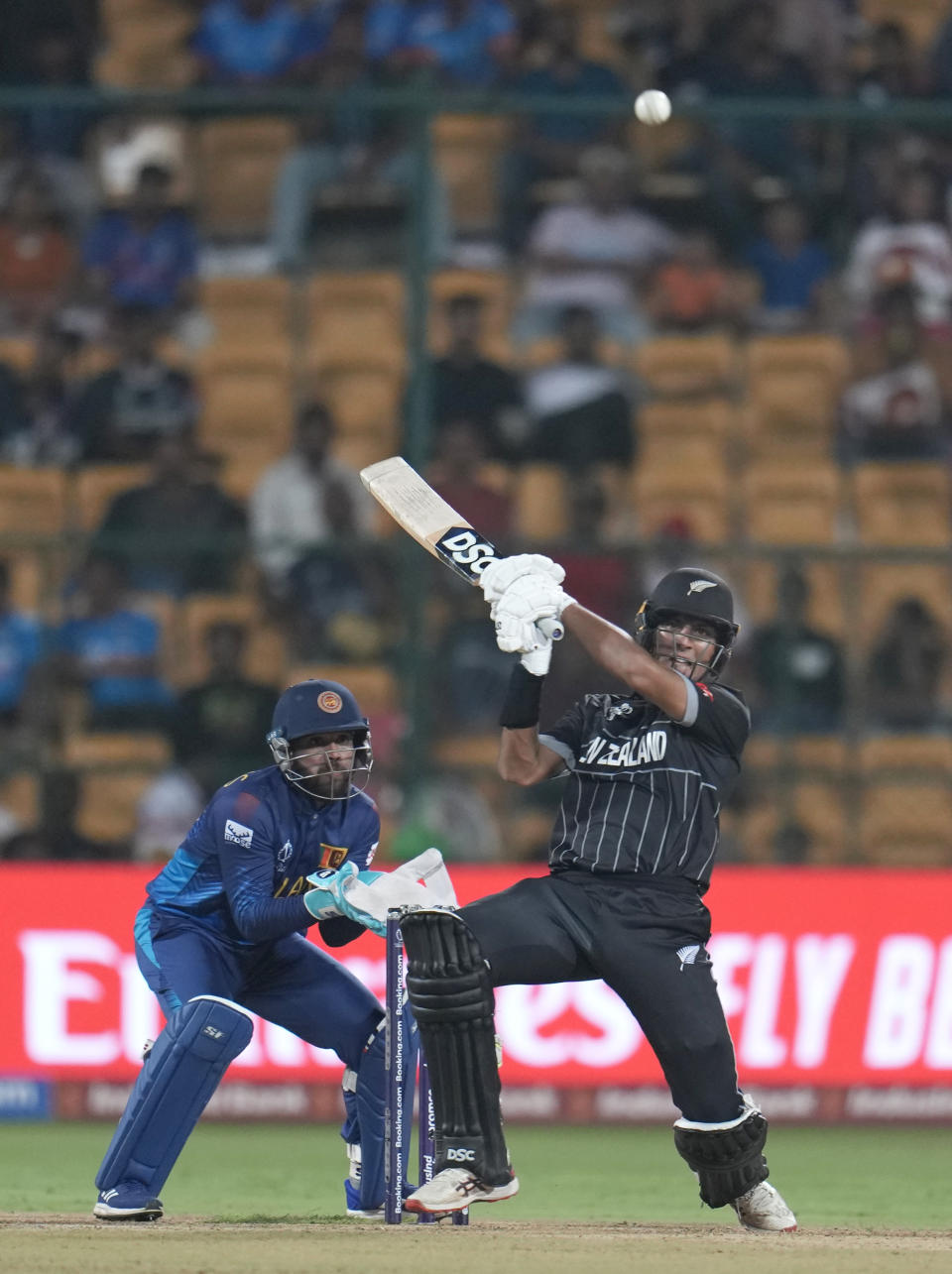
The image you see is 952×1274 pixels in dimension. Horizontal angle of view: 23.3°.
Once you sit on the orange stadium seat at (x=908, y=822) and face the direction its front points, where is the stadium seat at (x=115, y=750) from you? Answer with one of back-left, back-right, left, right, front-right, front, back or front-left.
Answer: right

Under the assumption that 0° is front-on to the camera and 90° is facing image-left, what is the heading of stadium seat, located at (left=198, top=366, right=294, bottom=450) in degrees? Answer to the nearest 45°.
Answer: approximately 0°

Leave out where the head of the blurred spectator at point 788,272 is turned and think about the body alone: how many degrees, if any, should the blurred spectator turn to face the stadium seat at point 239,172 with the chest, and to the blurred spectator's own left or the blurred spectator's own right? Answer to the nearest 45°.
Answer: approximately 90° to the blurred spectator's own right

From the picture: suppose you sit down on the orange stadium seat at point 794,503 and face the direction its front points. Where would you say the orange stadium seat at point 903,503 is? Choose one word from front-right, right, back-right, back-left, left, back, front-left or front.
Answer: left

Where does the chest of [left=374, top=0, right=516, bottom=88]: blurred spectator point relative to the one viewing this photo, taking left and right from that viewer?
facing the viewer

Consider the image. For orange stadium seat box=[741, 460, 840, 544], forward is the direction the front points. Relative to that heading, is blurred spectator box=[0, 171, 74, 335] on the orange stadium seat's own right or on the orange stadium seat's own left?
on the orange stadium seat's own right

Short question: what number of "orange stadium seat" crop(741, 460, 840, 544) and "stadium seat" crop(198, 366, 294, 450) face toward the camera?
2

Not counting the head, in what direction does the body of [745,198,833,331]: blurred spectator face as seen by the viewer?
toward the camera

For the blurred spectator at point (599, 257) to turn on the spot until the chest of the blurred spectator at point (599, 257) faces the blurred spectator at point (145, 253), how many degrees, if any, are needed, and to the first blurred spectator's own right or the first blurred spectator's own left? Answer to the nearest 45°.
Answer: approximately 90° to the first blurred spectator's own right

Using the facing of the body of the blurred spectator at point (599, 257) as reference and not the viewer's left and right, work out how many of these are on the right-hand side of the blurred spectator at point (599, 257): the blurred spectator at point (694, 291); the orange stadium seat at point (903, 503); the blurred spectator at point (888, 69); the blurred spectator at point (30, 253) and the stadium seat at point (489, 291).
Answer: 2

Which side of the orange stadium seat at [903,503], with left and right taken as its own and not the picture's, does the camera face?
front

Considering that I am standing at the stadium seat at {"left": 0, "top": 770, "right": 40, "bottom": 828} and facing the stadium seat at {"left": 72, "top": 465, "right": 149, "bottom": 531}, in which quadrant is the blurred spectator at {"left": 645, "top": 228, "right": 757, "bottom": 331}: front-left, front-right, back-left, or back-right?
front-right

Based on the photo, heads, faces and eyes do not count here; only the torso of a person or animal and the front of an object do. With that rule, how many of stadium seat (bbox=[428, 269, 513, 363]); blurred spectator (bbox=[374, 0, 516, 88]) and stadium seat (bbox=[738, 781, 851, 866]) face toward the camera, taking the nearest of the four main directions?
3
